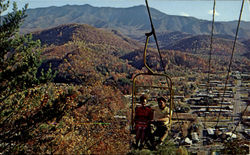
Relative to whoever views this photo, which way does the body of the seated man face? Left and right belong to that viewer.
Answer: facing the viewer and to the left of the viewer

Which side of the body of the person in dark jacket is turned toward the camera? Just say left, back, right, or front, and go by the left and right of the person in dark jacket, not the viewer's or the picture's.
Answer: front

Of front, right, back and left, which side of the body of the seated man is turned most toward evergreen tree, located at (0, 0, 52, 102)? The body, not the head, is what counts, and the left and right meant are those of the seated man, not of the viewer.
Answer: right

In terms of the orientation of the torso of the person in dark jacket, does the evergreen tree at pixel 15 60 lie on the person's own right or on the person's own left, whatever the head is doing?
on the person's own right

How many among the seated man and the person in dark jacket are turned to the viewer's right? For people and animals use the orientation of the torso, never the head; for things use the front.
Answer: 0
